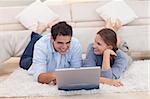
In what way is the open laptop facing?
away from the camera

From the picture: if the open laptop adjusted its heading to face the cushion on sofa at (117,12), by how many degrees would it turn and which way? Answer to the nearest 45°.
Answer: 0° — it already faces it

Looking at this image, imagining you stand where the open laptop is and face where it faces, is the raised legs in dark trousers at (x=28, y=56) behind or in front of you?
in front

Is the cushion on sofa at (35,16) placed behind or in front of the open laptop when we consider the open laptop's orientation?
in front
